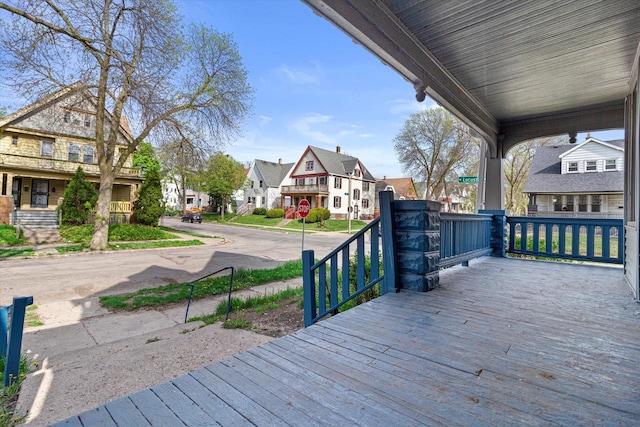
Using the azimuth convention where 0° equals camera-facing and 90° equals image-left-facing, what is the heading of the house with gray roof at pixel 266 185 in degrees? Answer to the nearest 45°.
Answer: approximately 45°

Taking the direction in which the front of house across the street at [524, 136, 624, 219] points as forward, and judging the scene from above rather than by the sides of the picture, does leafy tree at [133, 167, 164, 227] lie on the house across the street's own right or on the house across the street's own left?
on the house across the street's own right

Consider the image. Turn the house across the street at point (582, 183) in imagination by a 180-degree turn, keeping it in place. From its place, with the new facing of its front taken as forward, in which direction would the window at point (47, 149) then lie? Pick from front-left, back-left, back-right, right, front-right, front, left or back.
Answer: back-left

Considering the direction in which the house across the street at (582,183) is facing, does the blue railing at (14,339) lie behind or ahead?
ahead

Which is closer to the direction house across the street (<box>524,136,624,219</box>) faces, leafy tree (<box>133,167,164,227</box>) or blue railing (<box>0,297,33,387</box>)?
the blue railing

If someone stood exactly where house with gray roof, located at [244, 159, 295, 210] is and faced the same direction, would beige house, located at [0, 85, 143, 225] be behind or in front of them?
in front

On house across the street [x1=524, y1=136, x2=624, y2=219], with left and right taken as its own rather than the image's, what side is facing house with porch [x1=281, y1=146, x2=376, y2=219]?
right

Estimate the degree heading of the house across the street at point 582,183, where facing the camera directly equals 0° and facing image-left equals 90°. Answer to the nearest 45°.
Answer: approximately 0°

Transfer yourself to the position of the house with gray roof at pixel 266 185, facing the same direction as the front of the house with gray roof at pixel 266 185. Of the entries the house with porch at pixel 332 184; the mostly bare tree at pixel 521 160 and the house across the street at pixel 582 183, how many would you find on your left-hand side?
3

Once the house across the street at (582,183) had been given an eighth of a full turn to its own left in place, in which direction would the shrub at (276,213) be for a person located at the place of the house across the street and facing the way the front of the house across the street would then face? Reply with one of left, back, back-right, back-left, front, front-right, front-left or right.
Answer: back-right

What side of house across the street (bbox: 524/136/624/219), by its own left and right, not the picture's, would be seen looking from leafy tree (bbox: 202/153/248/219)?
right
